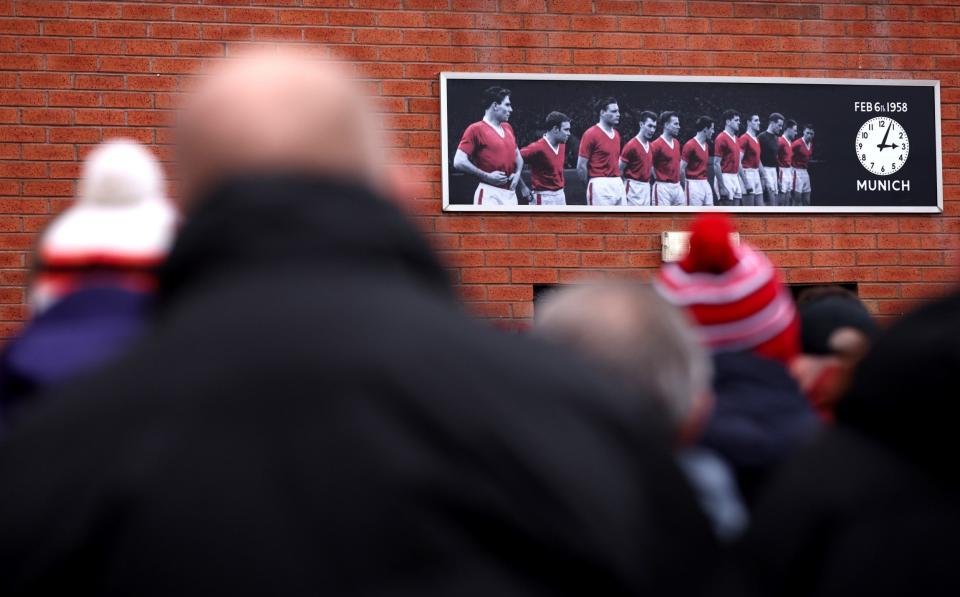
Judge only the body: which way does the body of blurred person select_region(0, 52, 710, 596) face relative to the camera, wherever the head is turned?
away from the camera

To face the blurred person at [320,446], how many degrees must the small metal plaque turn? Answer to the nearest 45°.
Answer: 0° — it already faces them

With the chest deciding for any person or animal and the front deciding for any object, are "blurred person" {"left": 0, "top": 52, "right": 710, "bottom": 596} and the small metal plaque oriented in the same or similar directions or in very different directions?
very different directions

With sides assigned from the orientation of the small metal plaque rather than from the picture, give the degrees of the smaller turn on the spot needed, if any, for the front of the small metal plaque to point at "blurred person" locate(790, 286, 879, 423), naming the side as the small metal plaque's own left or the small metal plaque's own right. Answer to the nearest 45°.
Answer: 0° — it already faces them

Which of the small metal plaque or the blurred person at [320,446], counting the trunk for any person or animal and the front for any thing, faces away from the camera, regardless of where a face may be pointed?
the blurred person

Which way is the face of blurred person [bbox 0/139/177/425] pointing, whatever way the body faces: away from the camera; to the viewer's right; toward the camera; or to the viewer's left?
away from the camera

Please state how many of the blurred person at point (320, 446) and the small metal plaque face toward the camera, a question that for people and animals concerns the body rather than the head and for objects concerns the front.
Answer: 1

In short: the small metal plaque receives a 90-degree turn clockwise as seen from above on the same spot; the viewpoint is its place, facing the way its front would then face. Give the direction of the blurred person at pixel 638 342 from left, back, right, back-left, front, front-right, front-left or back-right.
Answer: left

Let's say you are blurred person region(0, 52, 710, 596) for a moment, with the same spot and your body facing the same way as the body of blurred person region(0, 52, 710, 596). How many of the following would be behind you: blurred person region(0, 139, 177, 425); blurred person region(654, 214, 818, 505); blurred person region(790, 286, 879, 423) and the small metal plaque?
0

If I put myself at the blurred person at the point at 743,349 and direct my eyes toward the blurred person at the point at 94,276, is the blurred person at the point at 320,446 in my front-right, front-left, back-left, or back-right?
front-left

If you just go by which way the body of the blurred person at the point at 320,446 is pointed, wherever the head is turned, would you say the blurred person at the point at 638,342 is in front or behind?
in front

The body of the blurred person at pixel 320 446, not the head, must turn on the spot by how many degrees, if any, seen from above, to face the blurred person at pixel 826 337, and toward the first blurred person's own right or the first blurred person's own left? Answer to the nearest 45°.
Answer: approximately 45° to the first blurred person's own right

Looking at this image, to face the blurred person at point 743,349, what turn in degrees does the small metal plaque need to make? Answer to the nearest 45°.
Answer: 0° — it already faces them

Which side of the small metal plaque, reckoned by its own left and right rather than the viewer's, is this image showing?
front

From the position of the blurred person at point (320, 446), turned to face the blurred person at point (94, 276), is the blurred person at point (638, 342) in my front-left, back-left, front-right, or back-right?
front-right

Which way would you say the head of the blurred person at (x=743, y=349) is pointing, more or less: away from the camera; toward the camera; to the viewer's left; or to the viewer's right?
away from the camera

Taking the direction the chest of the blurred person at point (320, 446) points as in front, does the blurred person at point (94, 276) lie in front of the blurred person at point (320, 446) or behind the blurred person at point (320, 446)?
in front
